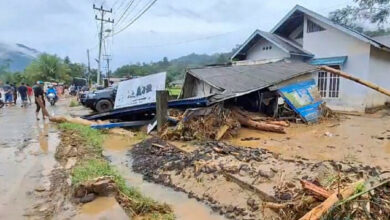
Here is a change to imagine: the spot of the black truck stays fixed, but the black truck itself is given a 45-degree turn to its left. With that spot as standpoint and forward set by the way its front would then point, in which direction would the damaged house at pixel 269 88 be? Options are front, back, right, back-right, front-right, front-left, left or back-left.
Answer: front-left

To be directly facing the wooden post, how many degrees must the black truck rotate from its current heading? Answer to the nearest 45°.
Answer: approximately 45° to its left

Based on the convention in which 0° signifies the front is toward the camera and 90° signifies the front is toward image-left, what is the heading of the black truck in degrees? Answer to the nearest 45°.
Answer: approximately 45°

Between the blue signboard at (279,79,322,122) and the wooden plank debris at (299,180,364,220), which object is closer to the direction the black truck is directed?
the wooden plank debris

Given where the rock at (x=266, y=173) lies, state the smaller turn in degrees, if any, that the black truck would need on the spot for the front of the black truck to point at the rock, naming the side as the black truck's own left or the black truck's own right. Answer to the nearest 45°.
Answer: approximately 45° to the black truck's own left

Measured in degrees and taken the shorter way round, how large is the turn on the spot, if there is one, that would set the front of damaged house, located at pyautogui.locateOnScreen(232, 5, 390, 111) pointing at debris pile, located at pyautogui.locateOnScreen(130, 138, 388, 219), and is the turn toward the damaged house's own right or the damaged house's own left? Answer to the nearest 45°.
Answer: approximately 45° to the damaged house's own left

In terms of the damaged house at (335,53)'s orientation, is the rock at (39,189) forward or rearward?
forward

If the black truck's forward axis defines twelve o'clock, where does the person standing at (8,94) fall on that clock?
The person standing is roughly at 3 o'clock from the black truck.

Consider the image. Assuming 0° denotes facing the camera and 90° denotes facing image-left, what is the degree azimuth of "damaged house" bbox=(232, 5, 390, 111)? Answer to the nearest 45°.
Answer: approximately 45°

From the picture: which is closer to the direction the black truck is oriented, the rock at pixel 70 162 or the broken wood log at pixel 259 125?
the rock

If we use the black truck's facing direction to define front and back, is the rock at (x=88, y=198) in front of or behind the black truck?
in front
